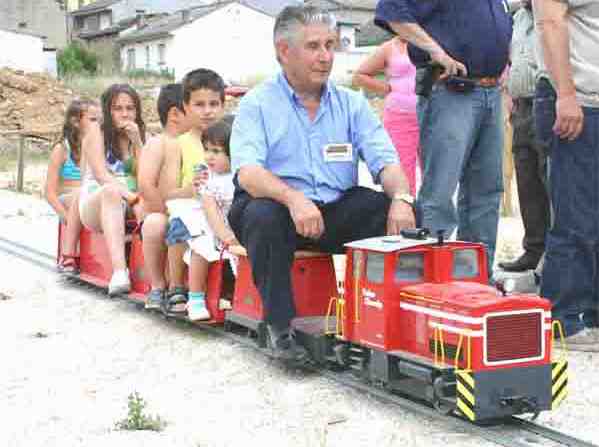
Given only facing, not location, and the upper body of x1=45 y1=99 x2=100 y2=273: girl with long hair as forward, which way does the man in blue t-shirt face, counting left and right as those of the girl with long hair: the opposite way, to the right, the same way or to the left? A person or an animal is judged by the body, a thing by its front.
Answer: the same way

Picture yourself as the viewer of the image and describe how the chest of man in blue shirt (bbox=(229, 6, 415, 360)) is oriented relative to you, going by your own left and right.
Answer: facing the viewer and to the right of the viewer

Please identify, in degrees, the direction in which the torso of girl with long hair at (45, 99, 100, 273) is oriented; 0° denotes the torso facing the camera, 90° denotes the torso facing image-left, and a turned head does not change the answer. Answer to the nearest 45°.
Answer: approximately 315°

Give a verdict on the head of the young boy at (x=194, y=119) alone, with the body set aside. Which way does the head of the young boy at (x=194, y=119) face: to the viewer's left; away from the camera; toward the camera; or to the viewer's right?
toward the camera

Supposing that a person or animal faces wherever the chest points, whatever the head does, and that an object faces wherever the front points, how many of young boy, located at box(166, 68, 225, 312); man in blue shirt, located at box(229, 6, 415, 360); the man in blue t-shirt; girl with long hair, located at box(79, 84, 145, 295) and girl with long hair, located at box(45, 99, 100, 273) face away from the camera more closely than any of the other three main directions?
0

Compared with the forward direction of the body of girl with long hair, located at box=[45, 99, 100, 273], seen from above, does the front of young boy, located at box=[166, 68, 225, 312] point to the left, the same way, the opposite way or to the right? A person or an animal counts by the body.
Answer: the same way

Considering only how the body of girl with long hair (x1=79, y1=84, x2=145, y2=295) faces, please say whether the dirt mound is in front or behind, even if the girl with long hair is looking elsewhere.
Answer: behind

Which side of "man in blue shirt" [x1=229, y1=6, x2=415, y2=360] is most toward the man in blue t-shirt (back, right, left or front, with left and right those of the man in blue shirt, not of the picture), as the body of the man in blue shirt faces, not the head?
left

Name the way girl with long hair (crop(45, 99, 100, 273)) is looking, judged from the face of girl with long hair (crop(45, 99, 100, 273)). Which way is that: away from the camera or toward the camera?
toward the camera

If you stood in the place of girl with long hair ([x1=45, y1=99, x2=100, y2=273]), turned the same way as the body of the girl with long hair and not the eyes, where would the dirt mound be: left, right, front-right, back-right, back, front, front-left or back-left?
back-left

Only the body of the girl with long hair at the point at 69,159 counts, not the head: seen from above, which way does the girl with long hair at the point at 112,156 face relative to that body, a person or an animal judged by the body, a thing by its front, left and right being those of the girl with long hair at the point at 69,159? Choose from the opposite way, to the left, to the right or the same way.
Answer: the same way

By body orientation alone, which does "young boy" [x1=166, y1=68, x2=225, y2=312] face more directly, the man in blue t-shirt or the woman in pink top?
the man in blue t-shirt

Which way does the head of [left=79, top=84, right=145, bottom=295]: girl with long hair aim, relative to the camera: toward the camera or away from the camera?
toward the camera

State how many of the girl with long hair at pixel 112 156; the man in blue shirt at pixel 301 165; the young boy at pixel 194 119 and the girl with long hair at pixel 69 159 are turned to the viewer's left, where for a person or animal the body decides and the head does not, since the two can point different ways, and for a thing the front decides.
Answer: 0
